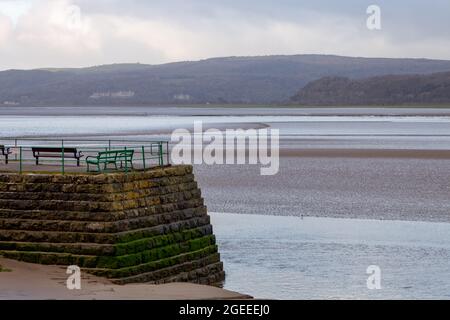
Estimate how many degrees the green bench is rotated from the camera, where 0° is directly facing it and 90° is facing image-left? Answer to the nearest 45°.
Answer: approximately 135°
